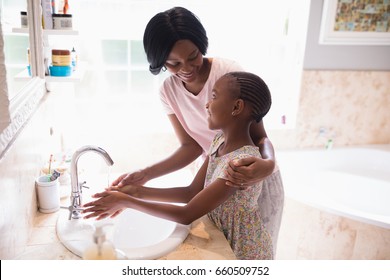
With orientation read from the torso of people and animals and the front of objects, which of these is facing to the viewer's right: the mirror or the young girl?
the mirror

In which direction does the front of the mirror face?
to the viewer's right

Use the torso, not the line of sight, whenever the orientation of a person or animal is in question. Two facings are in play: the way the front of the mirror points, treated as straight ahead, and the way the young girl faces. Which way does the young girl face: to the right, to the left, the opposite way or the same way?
the opposite way

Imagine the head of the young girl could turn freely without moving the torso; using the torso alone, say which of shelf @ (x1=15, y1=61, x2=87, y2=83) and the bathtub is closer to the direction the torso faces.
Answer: the shelf

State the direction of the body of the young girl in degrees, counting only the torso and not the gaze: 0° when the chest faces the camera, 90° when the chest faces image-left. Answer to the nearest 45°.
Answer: approximately 90°
